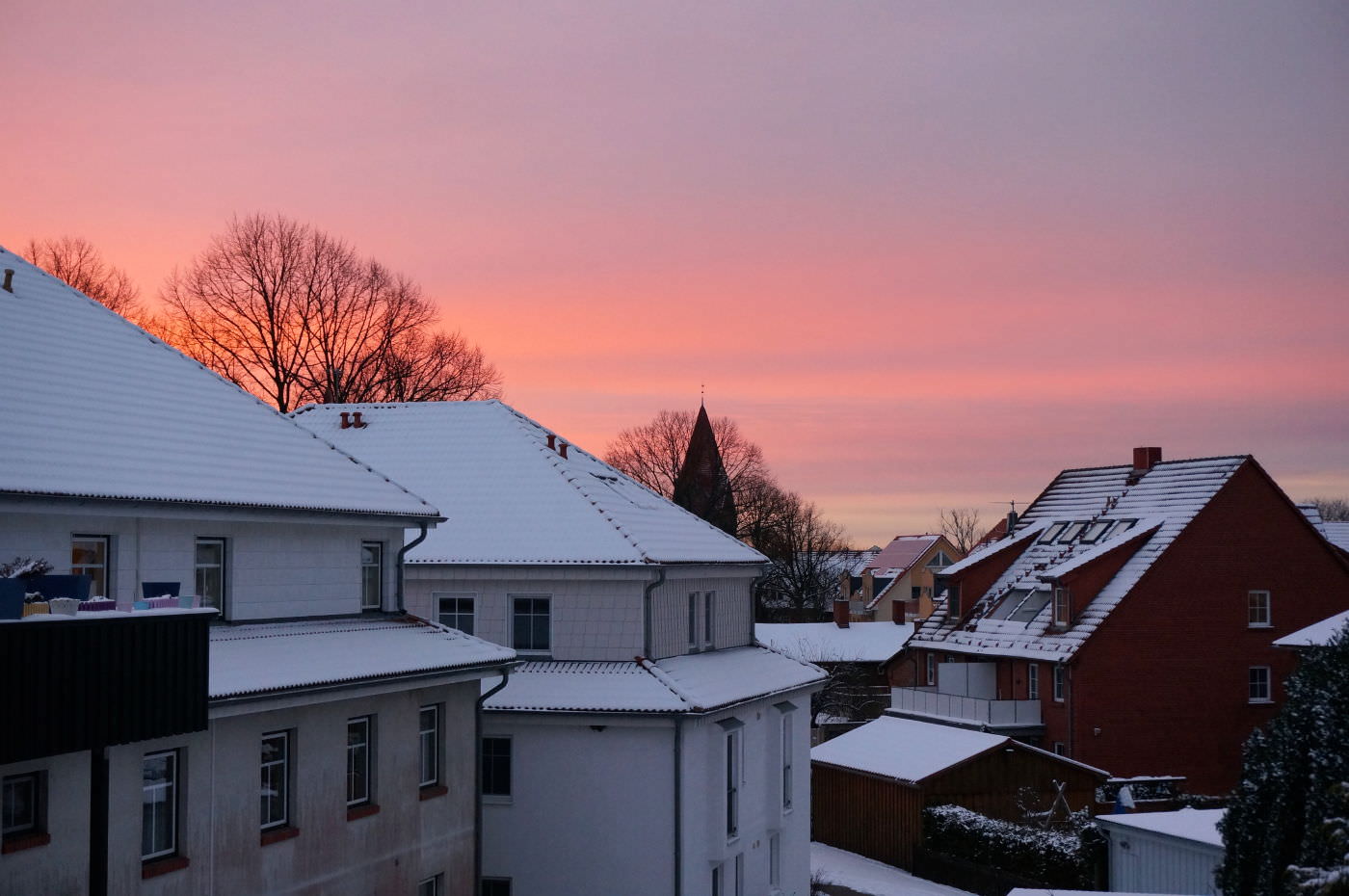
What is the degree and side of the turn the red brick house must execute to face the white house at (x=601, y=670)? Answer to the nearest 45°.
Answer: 0° — it already faces it

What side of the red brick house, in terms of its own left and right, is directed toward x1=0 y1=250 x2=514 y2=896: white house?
front

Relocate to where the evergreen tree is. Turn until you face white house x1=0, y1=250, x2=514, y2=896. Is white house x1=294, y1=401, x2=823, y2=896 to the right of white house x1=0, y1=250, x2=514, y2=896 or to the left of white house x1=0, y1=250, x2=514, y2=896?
right

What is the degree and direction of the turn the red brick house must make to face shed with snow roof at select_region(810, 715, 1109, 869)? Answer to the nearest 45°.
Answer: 0° — it already faces it

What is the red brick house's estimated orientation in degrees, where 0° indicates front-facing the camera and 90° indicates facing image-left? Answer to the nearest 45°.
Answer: approximately 45°

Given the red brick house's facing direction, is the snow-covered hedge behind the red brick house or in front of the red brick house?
in front

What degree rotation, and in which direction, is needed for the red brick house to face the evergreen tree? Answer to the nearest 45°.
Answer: approximately 45° to its left
